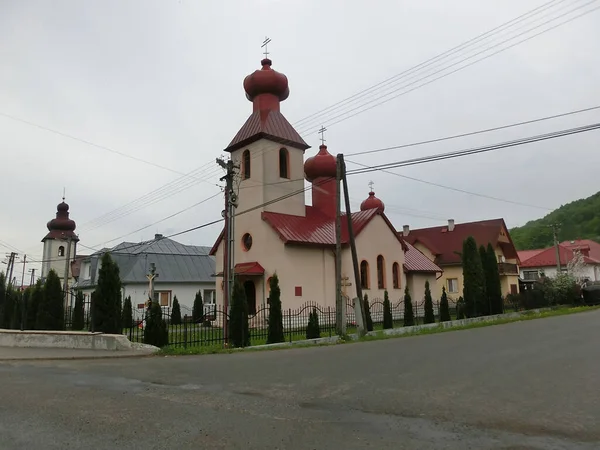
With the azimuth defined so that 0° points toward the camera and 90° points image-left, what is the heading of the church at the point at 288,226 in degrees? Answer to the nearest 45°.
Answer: approximately 45°

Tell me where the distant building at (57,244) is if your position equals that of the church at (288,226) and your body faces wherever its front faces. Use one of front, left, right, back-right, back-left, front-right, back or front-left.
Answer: right

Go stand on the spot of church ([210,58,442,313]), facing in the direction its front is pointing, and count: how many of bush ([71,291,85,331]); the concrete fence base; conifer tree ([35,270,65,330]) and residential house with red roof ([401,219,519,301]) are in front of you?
3

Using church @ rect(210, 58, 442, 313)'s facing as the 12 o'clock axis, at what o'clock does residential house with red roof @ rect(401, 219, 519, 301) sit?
The residential house with red roof is roughly at 6 o'clock from the church.

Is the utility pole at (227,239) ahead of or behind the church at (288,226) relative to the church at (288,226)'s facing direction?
ahead

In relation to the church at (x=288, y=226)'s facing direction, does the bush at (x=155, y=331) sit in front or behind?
in front

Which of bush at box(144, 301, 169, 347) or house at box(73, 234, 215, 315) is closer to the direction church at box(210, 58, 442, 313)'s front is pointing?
the bush

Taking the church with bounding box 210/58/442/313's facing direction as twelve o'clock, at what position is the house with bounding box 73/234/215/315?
The house is roughly at 3 o'clock from the church.

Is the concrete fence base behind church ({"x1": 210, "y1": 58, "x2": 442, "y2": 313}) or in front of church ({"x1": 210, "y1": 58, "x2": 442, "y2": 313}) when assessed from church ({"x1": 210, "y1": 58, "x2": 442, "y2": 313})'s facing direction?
in front

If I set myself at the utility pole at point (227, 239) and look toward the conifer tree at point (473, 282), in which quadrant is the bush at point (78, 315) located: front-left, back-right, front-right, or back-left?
back-left

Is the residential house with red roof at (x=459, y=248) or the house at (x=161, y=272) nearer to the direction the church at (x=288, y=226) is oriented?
the house

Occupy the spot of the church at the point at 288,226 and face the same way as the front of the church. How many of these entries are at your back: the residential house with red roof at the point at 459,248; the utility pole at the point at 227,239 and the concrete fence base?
1
